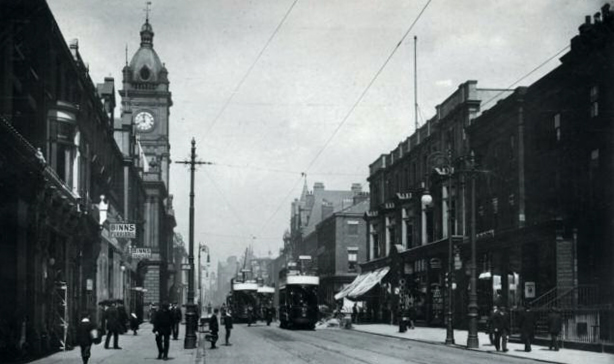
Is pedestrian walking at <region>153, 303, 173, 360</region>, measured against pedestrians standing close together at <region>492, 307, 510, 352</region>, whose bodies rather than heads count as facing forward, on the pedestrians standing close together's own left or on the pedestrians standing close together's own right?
on the pedestrians standing close together's own right

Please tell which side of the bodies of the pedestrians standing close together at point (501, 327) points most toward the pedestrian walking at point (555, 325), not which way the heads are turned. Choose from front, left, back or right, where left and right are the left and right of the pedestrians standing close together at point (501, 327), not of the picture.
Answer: left

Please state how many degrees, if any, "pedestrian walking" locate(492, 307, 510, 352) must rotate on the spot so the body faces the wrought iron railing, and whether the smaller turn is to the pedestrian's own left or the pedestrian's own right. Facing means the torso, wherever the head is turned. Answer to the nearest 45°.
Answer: approximately 135° to the pedestrian's own left

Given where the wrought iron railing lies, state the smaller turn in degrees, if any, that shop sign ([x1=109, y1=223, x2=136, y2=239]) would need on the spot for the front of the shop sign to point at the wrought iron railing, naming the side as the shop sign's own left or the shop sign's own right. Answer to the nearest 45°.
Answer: approximately 45° to the shop sign's own left

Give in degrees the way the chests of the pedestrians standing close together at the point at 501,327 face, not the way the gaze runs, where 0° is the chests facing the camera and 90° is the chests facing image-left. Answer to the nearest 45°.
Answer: approximately 0°

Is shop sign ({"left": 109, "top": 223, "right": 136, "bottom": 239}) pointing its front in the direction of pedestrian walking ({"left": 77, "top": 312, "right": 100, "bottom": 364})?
yes

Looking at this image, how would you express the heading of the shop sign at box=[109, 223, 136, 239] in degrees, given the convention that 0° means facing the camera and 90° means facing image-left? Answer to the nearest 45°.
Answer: approximately 0°

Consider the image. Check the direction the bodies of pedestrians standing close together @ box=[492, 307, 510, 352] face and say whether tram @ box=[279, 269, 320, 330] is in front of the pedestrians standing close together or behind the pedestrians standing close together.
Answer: behind

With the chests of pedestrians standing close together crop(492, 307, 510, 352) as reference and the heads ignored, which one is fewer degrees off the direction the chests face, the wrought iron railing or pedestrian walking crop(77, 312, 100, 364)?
the pedestrian walking

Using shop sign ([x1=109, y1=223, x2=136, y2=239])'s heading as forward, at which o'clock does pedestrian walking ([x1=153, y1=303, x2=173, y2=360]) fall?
The pedestrian walking is roughly at 12 o'clock from the shop sign.
